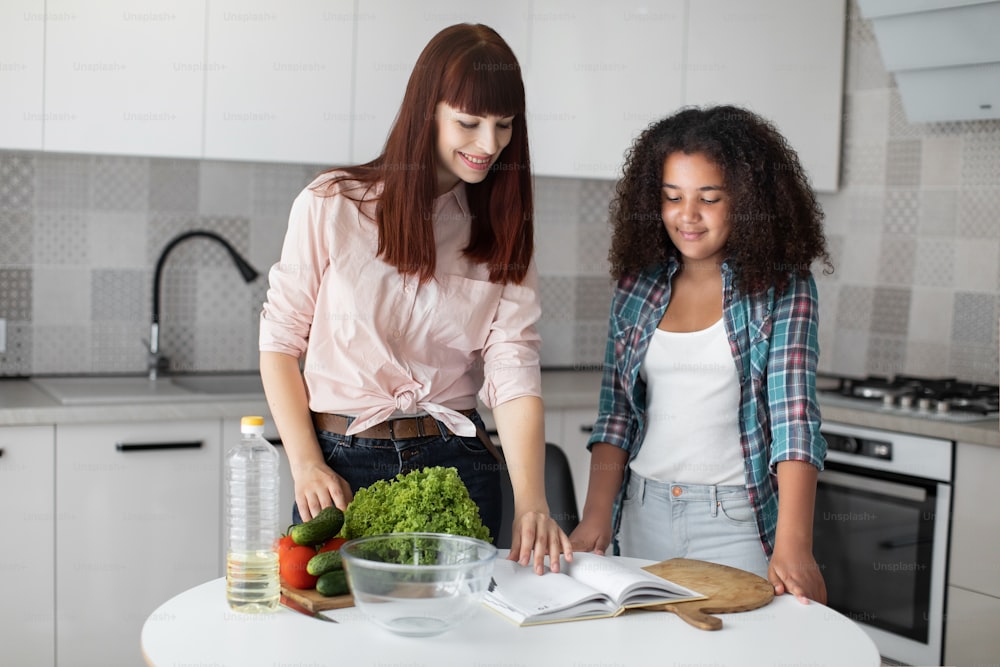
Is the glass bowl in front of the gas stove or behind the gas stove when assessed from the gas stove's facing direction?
in front

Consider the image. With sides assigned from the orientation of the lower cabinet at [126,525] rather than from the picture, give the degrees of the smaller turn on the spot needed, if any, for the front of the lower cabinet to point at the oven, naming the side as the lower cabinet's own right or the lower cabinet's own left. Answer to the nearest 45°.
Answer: approximately 90° to the lower cabinet's own left

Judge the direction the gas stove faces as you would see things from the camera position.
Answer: facing the viewer and to the left of the viewer

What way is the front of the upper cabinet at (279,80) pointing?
toward the camera

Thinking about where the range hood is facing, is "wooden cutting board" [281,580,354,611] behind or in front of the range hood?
in front

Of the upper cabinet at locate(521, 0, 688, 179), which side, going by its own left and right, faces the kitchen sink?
right

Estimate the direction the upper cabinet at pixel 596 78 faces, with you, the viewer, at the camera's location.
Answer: facing the viewer

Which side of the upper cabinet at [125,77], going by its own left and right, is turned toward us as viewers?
front

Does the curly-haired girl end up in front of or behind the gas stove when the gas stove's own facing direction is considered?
in front

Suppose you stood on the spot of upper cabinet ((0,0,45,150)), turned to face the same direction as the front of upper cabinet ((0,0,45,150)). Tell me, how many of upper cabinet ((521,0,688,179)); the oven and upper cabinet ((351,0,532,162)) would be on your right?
0

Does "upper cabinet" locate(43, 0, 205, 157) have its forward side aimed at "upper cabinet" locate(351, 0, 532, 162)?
no

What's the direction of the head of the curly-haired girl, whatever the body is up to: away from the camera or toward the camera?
toward the camera

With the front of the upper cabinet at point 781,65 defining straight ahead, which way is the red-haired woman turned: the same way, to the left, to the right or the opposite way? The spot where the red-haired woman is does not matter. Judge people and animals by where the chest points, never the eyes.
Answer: the same way

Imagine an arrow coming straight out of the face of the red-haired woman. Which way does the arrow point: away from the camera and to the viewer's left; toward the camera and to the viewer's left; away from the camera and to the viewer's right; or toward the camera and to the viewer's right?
toward the camera and to the viewer's right
